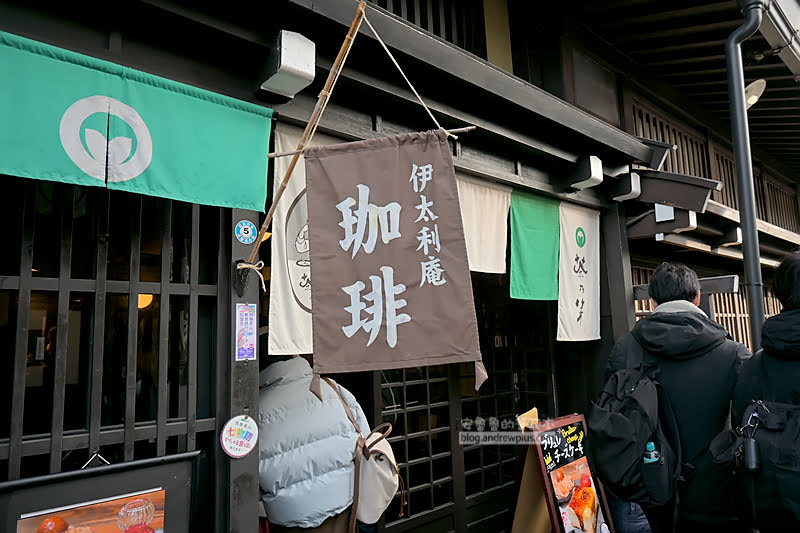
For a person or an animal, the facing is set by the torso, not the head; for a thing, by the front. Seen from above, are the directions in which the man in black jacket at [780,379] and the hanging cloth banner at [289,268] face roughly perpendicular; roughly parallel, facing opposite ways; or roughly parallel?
roughly perpendicular

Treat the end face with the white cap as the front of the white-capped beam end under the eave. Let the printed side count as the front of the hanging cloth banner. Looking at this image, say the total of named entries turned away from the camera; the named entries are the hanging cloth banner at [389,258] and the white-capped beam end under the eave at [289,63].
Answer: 0

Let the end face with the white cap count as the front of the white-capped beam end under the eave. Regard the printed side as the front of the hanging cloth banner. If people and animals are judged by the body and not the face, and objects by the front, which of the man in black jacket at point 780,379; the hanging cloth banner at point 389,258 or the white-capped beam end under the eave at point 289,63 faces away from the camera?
the man in black jacket

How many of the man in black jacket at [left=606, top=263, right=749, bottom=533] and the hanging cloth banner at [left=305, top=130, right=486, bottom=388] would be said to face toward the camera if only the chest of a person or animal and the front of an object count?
1

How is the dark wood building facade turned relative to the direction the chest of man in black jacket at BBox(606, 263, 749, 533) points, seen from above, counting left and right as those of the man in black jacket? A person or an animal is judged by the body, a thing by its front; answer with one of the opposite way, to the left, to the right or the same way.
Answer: to the right

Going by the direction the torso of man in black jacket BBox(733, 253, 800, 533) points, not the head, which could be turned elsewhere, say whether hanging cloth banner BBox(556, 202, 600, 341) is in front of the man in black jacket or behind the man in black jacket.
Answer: in front

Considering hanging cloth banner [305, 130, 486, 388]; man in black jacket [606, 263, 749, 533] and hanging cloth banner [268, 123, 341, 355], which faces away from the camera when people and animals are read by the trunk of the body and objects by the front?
the man in black jacket

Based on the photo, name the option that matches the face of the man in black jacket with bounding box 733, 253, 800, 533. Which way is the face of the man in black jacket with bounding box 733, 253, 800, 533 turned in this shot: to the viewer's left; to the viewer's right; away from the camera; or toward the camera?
away from the camera

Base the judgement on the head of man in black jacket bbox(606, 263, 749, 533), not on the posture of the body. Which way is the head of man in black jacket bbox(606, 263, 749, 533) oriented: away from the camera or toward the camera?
away from the camera

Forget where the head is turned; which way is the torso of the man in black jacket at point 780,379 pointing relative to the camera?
away from the camera

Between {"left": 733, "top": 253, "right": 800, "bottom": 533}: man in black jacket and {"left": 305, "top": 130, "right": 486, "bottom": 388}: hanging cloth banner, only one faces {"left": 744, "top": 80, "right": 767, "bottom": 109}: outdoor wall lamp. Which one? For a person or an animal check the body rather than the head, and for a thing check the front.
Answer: the man in black jacket

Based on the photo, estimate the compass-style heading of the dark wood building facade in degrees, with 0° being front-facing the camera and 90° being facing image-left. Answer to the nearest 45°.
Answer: approximately 315°

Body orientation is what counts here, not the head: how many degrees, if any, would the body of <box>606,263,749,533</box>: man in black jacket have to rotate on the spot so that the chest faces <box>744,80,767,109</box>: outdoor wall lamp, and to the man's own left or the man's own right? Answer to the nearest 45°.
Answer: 0° — they already face it

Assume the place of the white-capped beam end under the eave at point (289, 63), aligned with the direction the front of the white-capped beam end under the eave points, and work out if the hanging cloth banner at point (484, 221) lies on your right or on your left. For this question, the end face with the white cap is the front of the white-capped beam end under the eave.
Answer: on your left

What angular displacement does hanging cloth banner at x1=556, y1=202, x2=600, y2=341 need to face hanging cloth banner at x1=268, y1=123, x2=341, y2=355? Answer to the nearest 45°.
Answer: approximately 90° to its right

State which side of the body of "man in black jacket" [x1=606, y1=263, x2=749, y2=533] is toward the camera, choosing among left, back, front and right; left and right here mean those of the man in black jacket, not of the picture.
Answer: back
